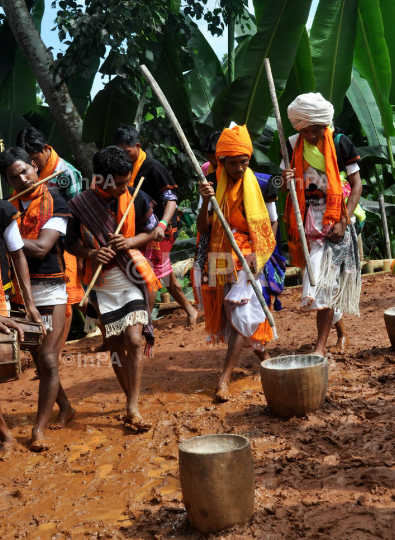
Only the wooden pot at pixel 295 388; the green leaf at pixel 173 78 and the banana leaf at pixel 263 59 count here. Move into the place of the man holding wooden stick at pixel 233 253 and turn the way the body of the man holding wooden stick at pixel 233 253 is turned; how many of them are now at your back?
2

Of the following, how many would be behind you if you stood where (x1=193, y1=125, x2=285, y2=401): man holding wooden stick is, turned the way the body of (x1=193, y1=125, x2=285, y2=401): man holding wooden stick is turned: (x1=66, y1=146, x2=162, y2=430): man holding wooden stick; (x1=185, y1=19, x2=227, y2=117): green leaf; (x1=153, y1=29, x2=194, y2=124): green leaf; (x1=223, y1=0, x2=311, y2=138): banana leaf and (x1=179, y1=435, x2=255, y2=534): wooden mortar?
3

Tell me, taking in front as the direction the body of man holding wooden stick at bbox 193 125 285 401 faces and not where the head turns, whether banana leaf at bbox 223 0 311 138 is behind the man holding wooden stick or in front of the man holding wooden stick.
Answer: behind

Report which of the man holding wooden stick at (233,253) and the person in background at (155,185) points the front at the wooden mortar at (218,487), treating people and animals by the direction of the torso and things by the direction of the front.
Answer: the man holding wooden stick

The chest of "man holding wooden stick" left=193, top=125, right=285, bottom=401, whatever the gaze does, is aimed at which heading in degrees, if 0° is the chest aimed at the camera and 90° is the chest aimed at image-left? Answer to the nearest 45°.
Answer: approximately 0°
